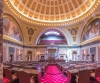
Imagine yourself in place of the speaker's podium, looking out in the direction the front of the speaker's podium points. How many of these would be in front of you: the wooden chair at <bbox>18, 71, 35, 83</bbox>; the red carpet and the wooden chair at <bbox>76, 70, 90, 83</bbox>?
3

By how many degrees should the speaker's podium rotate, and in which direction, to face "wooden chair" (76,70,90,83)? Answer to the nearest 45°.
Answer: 0° — it already faces it

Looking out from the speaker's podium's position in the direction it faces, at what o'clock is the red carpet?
The red carpet is roughly at 12 o'clock from the speaker's podium.

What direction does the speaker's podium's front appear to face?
toward the camera

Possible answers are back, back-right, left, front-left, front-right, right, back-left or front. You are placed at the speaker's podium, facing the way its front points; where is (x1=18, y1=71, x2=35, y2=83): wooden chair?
front
